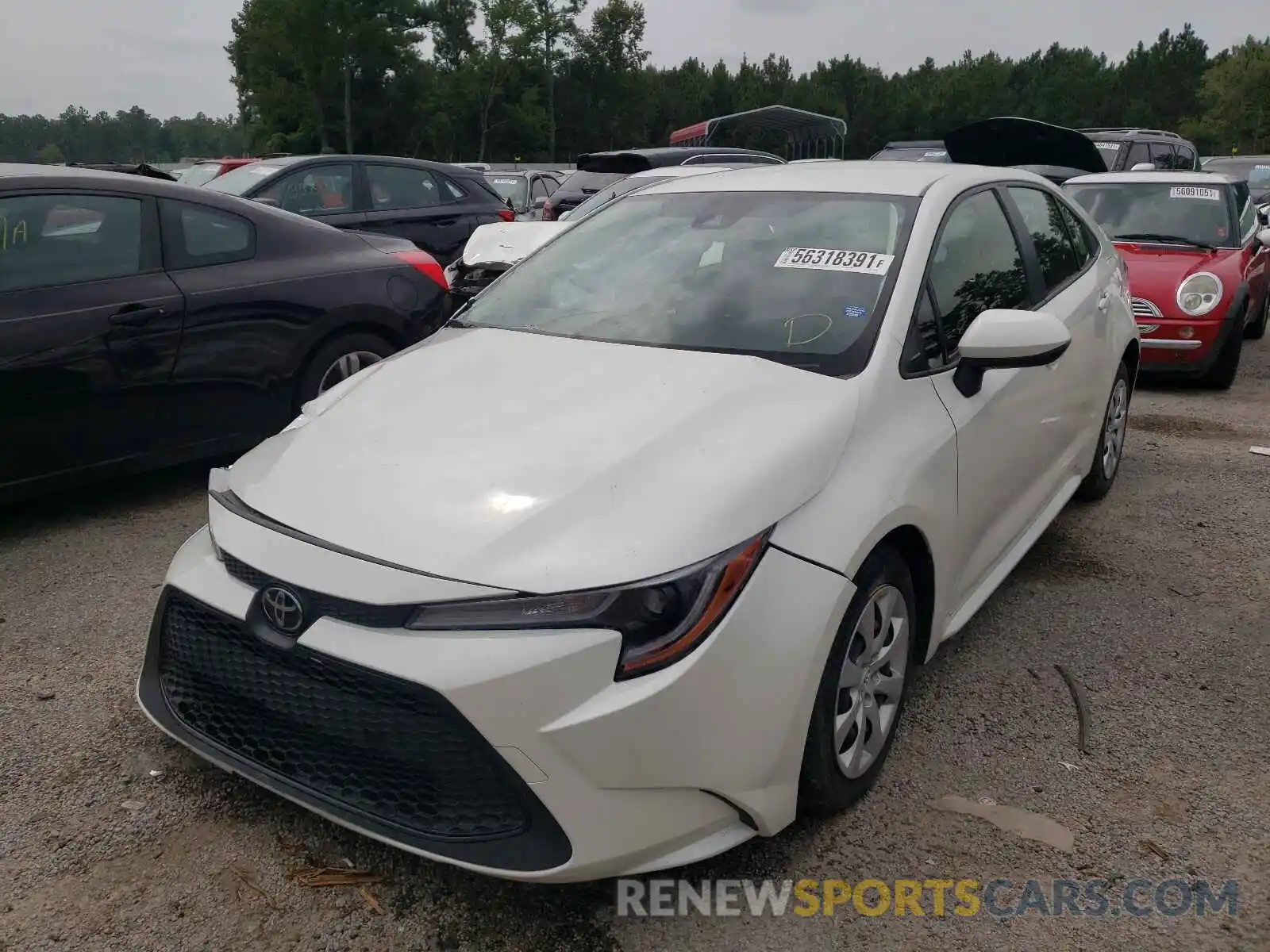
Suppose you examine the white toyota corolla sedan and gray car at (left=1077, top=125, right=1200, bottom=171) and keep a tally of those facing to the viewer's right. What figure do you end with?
0

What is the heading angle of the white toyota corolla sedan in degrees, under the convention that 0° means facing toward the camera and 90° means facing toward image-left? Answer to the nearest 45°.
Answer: approximately 45°

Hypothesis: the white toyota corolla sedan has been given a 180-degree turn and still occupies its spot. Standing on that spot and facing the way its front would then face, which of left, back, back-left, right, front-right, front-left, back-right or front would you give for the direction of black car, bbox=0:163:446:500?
left

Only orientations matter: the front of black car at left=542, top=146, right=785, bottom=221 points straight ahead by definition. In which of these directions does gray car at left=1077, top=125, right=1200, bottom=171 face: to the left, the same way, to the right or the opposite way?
the opposite way

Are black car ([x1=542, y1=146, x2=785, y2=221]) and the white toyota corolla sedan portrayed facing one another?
no

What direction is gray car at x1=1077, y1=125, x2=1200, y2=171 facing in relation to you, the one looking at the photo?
facing the viewer and to the left of the viewer

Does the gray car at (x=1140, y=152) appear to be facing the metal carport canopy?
no

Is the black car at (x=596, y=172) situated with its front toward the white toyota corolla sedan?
no

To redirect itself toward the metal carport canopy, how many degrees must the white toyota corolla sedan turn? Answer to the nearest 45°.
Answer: approximately 135° to its right

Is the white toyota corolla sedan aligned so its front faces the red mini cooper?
no

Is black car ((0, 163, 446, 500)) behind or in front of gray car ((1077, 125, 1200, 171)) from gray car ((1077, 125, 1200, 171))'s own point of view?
in front

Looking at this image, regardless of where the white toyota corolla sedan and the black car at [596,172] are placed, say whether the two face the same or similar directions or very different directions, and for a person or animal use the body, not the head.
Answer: very different directions

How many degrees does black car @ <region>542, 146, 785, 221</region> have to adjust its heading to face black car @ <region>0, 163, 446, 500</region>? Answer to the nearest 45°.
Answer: approximately 135° to its right

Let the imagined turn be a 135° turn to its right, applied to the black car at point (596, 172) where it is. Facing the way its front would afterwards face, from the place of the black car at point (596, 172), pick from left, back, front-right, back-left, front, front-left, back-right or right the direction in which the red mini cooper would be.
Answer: front-left

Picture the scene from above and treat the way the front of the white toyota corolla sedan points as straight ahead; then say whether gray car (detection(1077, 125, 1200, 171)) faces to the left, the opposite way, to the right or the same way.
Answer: the same way

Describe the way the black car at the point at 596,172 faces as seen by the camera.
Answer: facing away from the viewer and to the right of the viewer

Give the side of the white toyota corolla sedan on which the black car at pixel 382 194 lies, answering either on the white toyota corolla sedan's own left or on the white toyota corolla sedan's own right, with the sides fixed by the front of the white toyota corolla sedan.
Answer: on the white toyota corolla sedan's own right

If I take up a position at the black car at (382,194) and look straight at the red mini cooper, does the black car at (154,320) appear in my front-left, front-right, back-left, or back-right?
front-right
